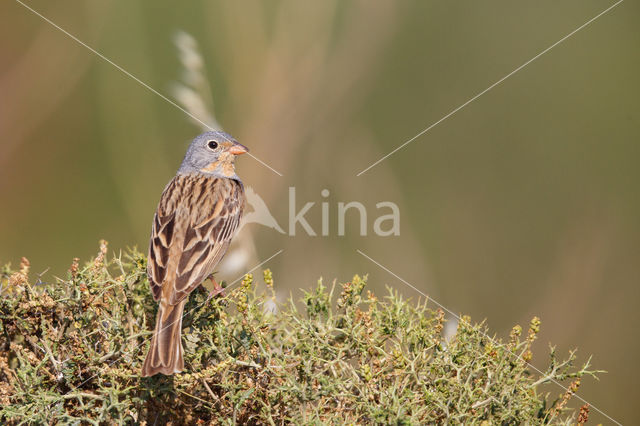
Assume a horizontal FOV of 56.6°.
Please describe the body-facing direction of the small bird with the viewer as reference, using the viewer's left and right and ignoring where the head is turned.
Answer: facing away from the viewer and to the right of the viewer
